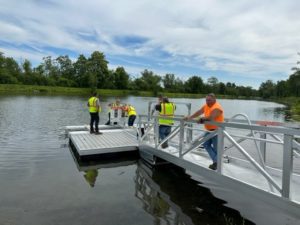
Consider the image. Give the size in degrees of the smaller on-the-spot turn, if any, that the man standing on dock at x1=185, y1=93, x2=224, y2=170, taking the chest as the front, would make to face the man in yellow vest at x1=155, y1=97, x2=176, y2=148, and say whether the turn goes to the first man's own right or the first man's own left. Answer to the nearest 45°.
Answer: approximately 90° to the first man's own right

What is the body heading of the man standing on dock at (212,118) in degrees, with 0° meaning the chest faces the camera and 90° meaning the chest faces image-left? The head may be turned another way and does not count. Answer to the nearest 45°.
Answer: approximately 45°

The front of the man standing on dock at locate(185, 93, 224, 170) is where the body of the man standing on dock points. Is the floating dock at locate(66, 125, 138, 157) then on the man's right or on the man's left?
on the man's right

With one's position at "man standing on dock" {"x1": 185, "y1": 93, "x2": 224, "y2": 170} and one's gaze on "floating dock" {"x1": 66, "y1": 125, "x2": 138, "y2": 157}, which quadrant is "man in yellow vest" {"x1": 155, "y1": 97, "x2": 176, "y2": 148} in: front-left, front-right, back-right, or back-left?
front-right
